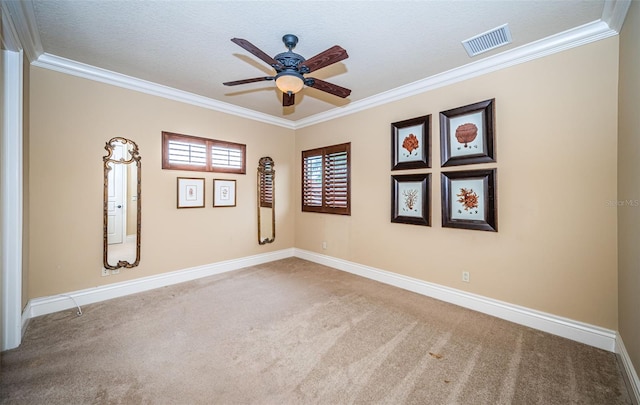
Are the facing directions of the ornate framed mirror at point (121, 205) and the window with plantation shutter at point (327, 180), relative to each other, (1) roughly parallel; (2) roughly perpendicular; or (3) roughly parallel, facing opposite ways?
roughly perpendicular

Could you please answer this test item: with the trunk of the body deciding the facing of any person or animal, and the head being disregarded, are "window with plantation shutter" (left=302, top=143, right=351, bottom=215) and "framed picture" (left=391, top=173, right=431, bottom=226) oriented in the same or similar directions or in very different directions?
same or similar directions

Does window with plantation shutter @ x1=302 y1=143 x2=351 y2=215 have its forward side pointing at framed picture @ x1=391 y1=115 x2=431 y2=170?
no

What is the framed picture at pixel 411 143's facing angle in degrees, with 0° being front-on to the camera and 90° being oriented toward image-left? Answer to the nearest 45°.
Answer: approximately 45°

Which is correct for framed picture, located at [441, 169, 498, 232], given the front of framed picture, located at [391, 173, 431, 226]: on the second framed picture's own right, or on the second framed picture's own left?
on the second framed picture's own left

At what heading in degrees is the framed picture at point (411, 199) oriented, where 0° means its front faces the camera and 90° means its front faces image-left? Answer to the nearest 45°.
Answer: approximately 45°

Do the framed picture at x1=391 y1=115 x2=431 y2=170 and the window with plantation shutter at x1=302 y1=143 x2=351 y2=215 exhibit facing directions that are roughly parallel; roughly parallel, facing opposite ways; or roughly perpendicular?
roughly parallel

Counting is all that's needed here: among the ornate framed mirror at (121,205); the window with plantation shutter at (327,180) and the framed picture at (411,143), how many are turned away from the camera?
0

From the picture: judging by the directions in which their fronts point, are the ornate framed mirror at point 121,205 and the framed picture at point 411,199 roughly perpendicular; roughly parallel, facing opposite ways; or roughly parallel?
roughly perpendicular

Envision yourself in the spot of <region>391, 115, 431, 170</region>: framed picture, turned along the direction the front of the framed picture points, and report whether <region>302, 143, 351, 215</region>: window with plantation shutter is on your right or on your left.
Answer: on your right

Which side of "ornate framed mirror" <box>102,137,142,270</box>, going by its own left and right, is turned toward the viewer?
front

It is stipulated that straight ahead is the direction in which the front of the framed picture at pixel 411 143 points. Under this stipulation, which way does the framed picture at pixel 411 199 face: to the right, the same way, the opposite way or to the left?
the same way

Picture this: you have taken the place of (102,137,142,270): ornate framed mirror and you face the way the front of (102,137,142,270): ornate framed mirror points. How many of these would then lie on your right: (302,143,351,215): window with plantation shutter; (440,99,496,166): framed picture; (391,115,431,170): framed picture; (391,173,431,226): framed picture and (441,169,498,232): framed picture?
0

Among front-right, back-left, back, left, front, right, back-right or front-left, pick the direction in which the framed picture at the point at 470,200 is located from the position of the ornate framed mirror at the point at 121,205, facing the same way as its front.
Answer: front-left

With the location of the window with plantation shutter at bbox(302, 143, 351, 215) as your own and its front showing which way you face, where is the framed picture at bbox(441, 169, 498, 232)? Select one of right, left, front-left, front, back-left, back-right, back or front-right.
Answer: left

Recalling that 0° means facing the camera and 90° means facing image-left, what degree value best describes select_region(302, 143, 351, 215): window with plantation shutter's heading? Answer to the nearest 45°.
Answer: approximately 45°

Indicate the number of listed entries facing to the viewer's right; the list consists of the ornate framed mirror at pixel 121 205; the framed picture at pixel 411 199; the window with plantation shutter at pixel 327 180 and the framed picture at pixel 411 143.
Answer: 0
